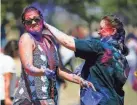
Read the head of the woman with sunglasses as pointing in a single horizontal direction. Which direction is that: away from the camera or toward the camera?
toward the camera

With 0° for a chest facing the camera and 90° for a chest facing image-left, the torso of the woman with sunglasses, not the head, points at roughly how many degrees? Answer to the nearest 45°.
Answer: approximately 315°

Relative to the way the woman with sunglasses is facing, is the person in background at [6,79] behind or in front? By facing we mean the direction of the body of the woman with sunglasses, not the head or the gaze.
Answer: behind
